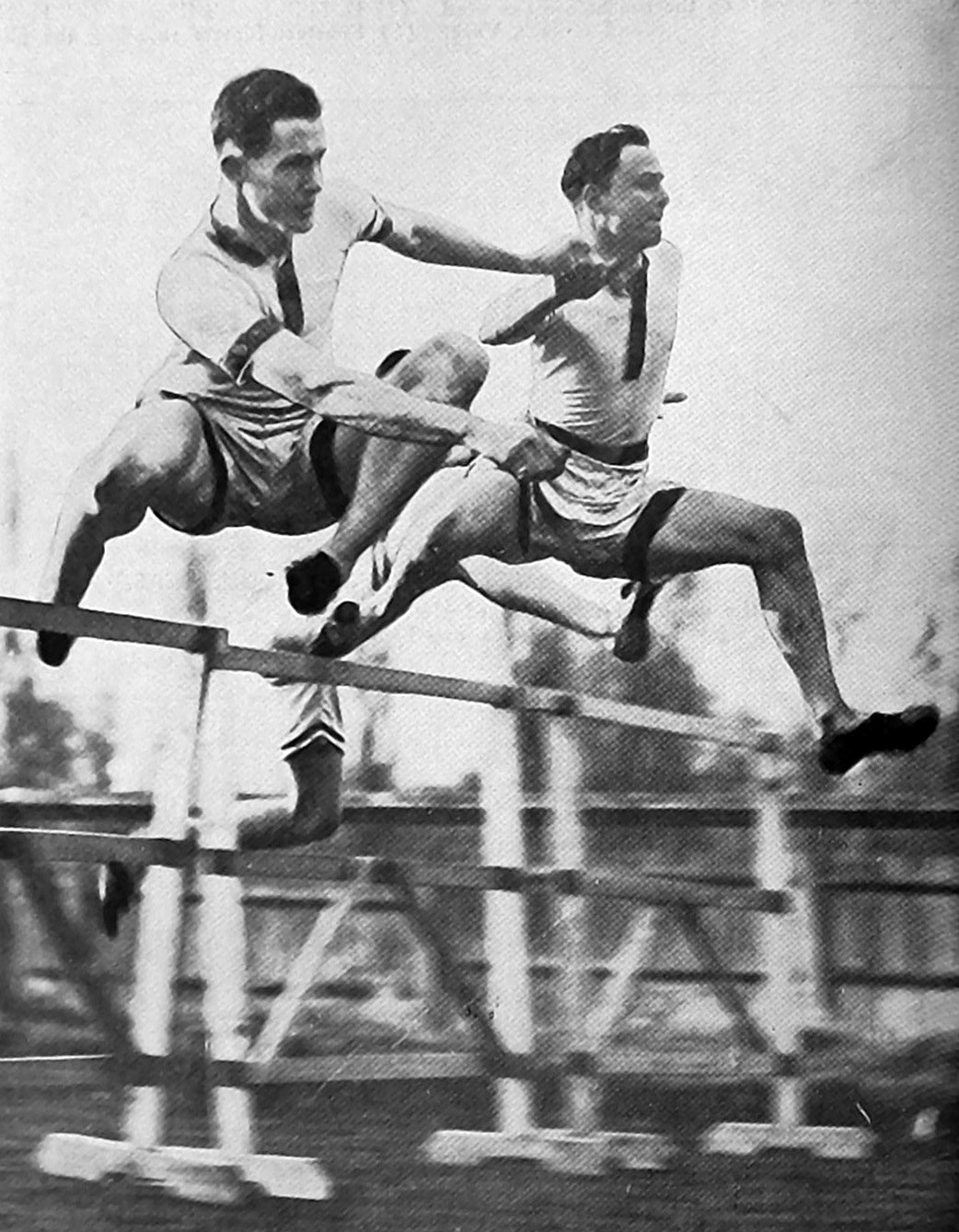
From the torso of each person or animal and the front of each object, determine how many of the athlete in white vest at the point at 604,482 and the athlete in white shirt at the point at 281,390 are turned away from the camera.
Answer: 0

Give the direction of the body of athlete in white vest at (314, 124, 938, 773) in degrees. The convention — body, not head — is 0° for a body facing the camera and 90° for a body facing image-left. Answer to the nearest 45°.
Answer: approximately 315°

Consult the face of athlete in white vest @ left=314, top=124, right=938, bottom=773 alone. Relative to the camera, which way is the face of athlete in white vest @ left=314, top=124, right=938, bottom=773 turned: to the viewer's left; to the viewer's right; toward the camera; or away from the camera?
to the viewer's right

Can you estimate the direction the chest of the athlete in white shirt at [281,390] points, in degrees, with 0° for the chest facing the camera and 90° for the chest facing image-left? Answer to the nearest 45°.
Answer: approximately 315°
